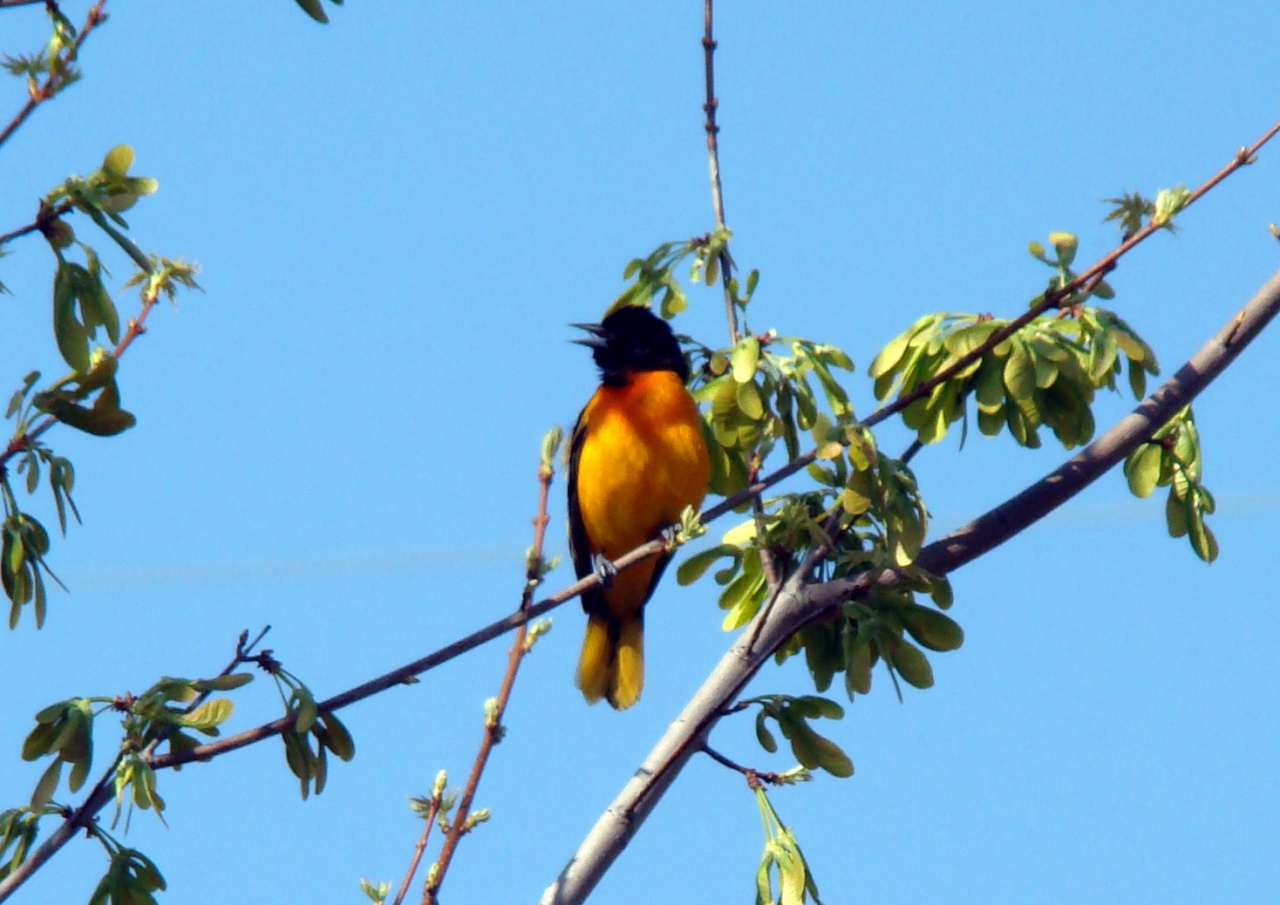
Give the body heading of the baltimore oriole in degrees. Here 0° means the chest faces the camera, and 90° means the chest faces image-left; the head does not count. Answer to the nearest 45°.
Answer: approximately 0°
